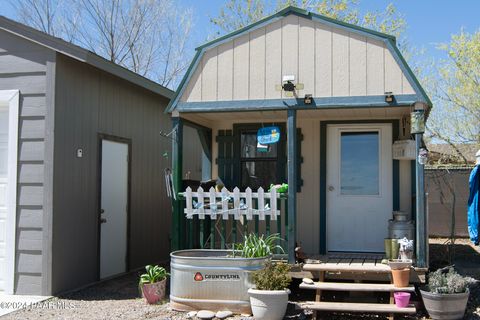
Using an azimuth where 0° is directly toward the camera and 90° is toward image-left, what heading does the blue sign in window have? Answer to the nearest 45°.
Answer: approximately 0°

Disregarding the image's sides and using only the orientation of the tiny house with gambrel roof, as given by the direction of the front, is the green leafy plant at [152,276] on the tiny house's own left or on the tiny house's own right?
on the tiny house's own right

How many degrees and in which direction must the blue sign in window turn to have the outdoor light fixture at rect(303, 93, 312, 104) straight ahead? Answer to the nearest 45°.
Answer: approximately 45° to its left

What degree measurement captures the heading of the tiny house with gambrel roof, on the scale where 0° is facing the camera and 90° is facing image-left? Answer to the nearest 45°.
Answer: approximately 0°

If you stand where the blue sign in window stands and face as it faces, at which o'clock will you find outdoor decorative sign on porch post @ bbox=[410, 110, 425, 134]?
The outdoor decorative sign on porch post is roughly at 10 o'clock from the blue sign in window.
